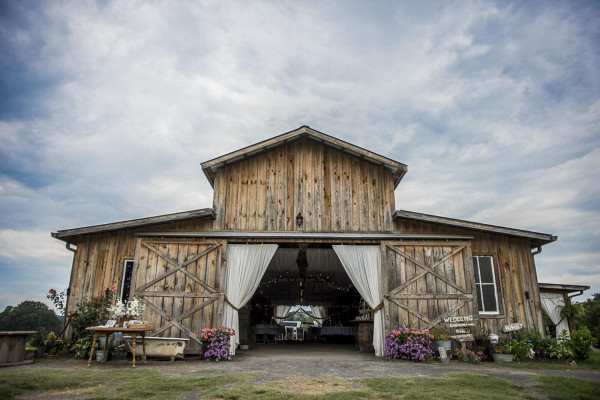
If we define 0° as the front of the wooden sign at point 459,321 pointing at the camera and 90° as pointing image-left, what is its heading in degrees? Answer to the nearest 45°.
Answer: approximately 0°

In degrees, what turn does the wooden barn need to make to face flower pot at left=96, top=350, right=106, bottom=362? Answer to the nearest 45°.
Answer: approximately 90° to its right
